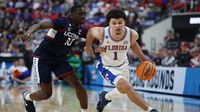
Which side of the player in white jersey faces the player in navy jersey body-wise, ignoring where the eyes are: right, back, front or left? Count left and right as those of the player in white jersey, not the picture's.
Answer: right

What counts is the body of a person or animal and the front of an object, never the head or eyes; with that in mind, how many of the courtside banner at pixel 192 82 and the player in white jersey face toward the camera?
2

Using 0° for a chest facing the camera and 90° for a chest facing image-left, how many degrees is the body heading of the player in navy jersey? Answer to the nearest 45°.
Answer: approximately 315°

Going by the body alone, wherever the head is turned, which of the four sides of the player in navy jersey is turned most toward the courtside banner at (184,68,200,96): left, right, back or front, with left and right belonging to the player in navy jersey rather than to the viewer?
left

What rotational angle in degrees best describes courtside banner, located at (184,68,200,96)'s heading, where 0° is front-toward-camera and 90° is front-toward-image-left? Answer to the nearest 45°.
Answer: approximately 0°
